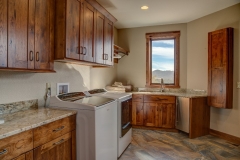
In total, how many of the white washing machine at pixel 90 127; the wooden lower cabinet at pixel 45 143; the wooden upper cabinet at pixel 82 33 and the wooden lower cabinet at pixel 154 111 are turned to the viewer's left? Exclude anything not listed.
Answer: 0

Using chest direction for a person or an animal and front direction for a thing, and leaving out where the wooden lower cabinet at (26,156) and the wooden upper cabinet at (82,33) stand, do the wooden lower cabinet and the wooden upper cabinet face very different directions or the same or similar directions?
same or similar directions

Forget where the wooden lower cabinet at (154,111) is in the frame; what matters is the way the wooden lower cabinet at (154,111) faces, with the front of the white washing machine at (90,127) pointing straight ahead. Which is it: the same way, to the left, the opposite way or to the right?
to the right

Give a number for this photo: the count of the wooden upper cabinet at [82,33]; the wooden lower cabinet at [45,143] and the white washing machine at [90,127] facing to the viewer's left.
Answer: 0

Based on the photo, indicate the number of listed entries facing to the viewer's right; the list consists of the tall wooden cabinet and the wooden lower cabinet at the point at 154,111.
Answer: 0

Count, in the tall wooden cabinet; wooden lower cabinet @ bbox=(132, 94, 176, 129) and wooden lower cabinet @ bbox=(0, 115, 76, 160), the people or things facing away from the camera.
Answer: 0

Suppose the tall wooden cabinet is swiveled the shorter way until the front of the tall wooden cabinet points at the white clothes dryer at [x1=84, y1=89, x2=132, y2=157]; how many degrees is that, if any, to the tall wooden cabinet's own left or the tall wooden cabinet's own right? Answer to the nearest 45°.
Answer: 0° — it already faces it

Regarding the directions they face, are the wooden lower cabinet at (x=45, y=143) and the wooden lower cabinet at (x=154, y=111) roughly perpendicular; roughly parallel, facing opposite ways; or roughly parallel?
roughly perpendicular

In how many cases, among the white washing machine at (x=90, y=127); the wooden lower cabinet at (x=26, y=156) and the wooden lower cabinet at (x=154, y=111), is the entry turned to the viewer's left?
0

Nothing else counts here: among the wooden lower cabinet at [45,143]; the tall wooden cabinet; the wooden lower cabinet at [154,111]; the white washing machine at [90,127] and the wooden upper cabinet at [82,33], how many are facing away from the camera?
0

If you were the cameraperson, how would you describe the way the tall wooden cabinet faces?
facing the viewer and to the left of the viewer

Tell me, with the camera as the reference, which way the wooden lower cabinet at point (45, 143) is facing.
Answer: facing the viewer and to the right of the viewer

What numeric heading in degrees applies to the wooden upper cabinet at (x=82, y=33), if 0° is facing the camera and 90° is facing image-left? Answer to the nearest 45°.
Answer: approximately 315°

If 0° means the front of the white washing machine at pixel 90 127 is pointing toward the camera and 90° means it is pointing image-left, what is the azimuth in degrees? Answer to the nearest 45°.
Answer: approximately 315°

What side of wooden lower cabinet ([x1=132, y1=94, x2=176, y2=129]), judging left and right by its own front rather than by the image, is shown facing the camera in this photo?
front
